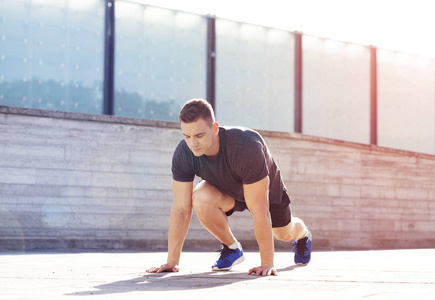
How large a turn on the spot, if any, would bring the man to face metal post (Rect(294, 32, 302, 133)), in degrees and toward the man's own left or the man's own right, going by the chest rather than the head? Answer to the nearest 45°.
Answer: approximately 135° to the man's own right

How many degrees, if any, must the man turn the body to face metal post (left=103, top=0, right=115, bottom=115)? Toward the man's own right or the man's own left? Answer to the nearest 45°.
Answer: approximately 135° to the man's own right

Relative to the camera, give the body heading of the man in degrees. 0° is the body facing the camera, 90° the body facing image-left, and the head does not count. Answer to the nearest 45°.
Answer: approximately 45°

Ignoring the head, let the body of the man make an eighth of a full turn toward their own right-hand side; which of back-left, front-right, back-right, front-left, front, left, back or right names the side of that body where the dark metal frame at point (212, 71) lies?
right

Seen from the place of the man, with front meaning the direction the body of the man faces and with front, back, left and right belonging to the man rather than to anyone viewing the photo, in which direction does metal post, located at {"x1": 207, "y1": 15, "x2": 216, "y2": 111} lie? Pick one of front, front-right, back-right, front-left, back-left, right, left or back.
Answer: back-right

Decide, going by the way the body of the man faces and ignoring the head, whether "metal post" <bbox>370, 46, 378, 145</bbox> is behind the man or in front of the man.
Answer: behind

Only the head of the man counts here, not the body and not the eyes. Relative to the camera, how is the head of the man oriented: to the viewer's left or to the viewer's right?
to the viewer's left
